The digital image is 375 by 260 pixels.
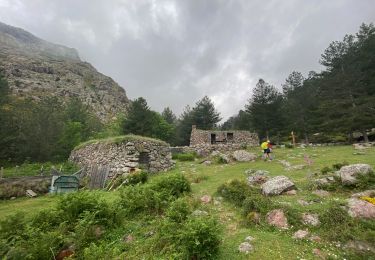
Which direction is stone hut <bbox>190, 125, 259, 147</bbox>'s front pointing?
toward the camera

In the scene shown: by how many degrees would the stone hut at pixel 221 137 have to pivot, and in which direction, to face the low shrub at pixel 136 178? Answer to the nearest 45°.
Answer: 0° — it already faces it

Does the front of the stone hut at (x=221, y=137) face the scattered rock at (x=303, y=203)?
yes

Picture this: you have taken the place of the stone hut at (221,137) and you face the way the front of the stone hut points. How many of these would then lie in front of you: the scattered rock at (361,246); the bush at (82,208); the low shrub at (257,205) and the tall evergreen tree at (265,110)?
3

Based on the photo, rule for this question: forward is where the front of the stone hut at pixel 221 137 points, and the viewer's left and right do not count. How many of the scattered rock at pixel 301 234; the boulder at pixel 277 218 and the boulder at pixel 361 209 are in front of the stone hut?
3

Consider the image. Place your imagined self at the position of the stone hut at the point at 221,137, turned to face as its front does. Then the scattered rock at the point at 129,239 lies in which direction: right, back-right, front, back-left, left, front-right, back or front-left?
front

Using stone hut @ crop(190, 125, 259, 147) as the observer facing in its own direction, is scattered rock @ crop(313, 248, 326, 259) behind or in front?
in front

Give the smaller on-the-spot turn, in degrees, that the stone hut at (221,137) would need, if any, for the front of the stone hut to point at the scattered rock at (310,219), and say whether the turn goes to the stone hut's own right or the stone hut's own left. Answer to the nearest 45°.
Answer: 0° — it already faces it

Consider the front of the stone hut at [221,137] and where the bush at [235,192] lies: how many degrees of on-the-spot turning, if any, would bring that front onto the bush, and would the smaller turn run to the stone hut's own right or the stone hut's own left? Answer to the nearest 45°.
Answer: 0° — it already faces it

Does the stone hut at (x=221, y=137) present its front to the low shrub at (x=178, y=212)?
yes

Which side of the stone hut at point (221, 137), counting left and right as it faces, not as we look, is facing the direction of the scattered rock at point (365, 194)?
front

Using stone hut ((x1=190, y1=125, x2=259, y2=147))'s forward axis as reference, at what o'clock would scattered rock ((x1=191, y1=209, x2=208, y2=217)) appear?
The scattered rock is roughly at 12 o'clock from the stone hut.

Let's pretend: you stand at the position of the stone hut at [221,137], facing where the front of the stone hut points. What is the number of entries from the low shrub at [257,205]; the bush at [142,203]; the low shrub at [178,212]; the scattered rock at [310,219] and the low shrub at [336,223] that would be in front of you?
5

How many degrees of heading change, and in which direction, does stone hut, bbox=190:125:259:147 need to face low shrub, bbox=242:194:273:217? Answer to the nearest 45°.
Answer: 0° — it already faces it

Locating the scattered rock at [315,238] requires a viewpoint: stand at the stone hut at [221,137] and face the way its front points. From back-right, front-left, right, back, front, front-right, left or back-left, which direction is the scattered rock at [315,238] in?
front

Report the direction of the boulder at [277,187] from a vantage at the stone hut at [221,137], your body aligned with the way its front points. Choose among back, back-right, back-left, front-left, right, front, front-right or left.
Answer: front

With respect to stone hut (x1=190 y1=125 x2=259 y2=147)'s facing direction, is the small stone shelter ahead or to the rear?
ahead

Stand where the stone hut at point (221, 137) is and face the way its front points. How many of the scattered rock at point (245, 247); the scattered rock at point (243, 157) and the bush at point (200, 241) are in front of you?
3

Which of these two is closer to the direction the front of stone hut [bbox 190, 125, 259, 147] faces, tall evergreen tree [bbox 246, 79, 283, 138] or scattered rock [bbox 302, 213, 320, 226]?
the scattered rock

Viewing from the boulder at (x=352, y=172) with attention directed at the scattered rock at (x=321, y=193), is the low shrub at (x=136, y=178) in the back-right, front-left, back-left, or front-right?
front-right

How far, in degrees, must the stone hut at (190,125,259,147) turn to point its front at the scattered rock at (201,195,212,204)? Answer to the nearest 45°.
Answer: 0° — it already faces it
